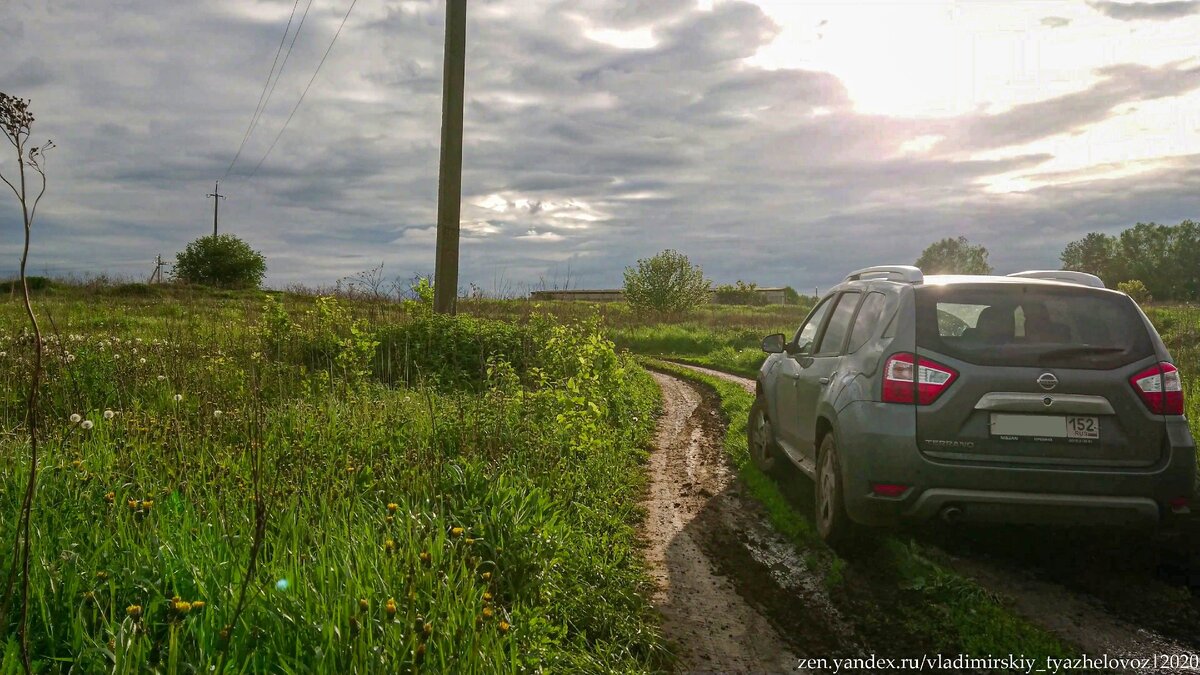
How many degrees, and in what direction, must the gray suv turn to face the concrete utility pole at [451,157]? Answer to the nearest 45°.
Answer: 0° — it already faces it

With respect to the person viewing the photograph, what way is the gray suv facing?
facing away from the viewer and to the left of the viewer
